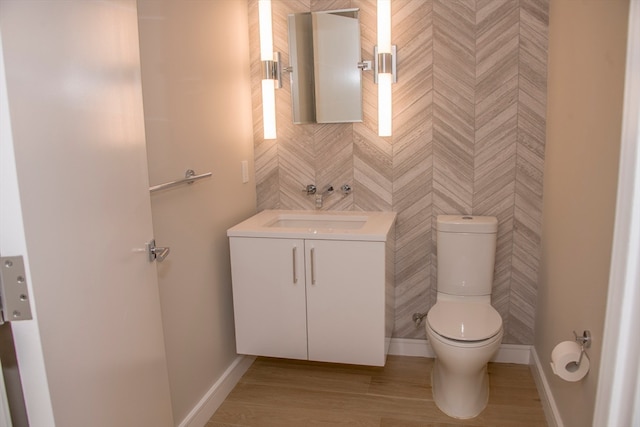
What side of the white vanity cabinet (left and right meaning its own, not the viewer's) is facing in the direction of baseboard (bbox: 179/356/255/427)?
right

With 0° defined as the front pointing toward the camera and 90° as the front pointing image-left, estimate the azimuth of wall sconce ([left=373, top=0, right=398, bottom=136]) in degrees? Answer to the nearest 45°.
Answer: approximately 0°

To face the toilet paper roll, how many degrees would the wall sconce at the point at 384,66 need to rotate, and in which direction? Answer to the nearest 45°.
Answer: approximately 45° to its left

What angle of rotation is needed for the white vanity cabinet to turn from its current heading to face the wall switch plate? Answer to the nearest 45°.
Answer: approximately 135° to its right

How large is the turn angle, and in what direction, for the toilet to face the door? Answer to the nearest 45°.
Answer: approximately 45° to its right

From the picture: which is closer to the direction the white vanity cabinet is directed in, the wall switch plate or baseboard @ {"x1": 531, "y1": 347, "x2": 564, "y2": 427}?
the baseboard
